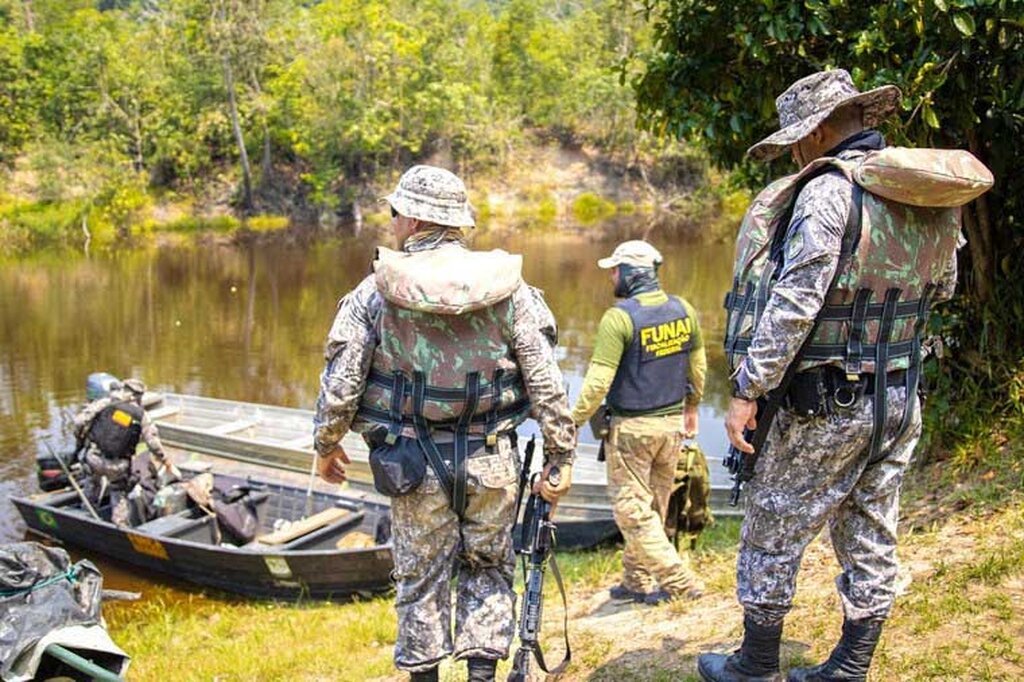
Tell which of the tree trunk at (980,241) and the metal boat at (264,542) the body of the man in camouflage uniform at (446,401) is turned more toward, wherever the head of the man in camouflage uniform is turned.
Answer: the metal boat

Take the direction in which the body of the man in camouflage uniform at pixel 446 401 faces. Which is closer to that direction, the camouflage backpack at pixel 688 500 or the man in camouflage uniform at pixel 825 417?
the camouflage backpack

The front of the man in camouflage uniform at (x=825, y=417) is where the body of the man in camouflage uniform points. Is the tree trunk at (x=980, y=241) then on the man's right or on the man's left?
on the man's right

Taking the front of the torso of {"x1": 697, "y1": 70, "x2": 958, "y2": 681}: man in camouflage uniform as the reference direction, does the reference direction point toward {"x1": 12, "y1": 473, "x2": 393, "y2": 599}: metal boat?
yes

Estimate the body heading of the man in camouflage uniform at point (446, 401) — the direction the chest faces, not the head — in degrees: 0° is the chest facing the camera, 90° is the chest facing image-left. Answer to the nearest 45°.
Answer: approximately 180°

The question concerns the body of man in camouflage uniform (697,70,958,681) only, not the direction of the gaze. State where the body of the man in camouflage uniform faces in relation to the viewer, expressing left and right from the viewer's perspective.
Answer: facing away from the viewer and to the left of the viewer

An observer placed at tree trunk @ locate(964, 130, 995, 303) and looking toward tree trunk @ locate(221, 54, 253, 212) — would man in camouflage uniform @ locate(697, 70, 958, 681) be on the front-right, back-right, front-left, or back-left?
back-left
